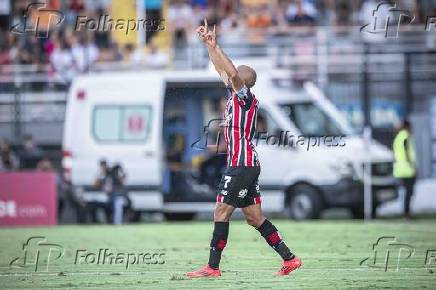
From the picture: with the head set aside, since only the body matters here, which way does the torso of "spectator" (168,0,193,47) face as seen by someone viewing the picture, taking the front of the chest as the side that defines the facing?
toward the camera

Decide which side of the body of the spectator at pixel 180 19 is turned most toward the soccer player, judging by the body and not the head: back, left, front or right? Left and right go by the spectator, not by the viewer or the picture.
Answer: front

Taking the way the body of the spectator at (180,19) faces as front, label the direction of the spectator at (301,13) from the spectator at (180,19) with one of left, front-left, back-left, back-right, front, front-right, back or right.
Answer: left

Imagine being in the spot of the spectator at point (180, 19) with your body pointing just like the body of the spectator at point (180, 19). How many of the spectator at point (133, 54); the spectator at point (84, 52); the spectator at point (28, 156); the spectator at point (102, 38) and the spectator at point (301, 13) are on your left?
1

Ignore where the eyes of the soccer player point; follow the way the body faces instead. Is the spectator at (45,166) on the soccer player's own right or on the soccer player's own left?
on the soccer player's own right
